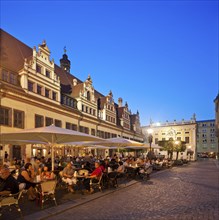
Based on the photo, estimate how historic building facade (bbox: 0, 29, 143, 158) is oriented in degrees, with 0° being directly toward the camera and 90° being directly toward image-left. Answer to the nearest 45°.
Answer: approximately 315°

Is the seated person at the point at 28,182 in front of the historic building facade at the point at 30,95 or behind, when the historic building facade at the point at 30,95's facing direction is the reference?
in front

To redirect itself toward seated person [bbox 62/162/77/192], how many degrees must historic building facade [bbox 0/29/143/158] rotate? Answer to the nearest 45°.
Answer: approximately 45° to its right

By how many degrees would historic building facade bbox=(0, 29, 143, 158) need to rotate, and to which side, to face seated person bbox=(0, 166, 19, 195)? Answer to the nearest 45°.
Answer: approximately 45° to its right

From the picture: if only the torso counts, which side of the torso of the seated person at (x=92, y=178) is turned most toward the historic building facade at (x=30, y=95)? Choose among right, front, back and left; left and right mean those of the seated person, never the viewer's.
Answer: right

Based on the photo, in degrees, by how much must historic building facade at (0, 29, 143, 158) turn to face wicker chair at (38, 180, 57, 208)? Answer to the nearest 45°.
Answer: approximately 45° to its right
